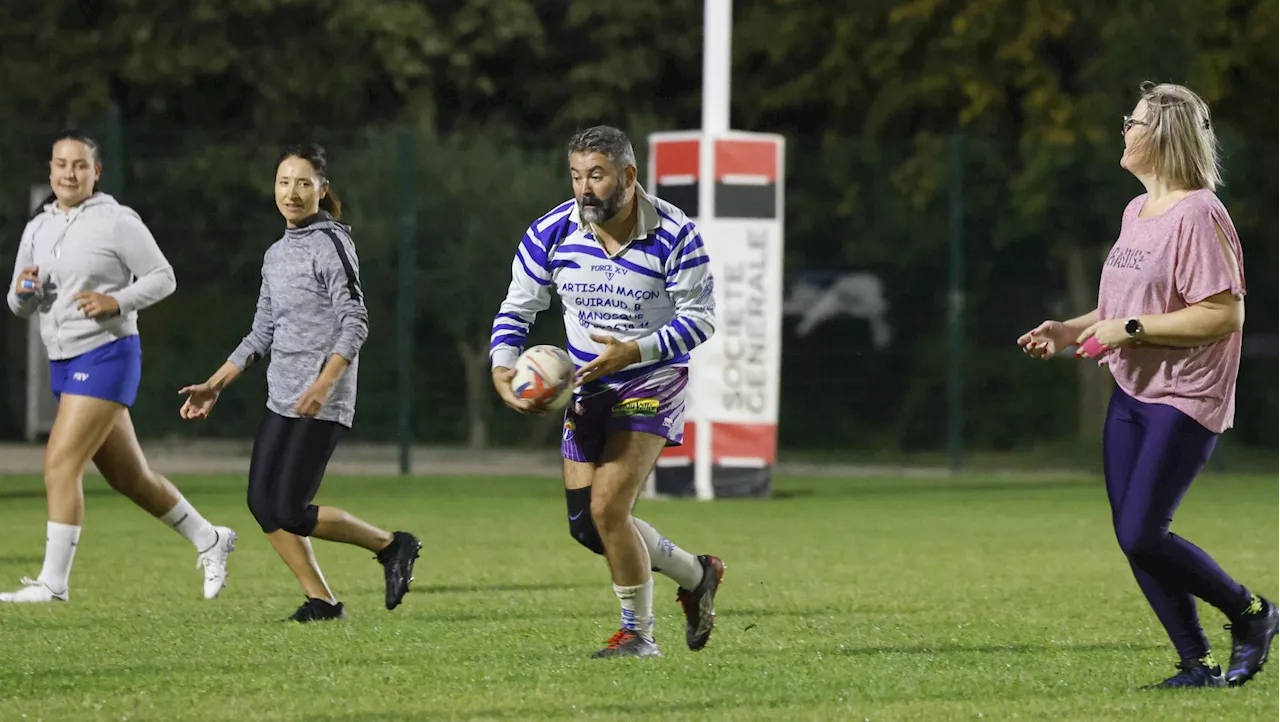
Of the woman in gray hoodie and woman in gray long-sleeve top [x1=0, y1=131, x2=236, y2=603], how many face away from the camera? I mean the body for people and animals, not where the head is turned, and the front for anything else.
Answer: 0

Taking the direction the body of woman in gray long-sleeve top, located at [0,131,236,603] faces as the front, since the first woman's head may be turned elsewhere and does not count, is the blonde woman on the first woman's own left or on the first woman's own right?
on the first woman's own left

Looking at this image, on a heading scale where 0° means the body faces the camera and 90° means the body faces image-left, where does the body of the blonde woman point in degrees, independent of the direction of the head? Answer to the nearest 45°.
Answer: approximately 45°

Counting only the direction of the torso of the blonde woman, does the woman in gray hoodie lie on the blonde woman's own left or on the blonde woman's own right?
on the blonde woman's own right

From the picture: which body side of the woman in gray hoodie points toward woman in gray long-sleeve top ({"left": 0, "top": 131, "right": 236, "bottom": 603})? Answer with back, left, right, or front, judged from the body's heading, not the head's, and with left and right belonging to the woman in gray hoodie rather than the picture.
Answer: right

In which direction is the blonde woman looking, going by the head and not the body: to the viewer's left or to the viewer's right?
to the viewer's left

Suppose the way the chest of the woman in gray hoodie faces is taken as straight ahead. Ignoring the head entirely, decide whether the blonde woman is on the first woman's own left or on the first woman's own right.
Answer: on the first woman's own left

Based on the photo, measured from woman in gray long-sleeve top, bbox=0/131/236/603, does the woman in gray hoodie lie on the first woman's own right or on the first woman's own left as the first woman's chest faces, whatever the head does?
on the first woman's own left
